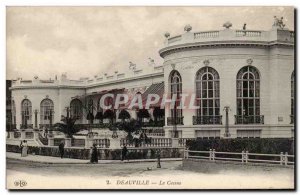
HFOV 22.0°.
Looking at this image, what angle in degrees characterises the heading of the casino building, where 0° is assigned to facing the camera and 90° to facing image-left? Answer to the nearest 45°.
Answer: approximately 45°

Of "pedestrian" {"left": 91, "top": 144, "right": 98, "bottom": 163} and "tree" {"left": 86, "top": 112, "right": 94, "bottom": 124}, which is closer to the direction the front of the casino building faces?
the pedestrian

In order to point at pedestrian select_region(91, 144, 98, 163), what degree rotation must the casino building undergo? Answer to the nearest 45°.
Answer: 0° — it already faces them

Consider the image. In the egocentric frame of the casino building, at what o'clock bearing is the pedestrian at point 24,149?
The pedestrian is roughly at 1 o'clock from the casino building.
